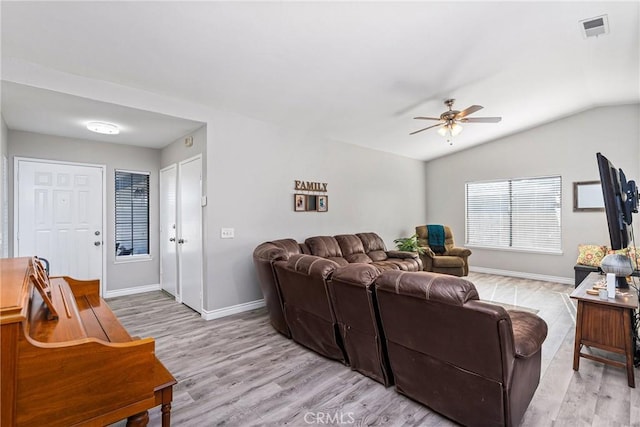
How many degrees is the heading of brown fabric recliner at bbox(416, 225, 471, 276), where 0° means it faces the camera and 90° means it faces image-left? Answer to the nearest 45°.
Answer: approximately 315°

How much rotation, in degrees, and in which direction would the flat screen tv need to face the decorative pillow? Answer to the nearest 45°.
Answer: approximately 90° to its right

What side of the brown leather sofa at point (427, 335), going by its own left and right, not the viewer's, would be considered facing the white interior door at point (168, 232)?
left

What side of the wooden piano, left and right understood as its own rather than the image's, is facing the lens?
right

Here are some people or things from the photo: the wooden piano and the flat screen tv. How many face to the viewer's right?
1

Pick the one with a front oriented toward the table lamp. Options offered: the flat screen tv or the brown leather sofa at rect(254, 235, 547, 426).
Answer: the brown leather sofa

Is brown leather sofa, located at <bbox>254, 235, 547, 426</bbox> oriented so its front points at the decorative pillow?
yes

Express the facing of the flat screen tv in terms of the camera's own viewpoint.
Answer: facing to the left of the viewer

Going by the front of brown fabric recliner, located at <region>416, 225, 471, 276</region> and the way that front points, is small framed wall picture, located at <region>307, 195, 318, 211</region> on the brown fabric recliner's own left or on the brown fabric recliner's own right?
on the brown fabric recliner's own right
